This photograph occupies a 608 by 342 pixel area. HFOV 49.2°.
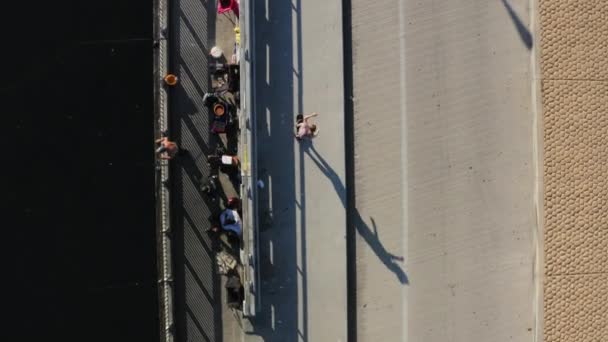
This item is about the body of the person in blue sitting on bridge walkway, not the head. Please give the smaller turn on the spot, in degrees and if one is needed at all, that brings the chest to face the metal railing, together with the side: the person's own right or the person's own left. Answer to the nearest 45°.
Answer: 0° — they already face it

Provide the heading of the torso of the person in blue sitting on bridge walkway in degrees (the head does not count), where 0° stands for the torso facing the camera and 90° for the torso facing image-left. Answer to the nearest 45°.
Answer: approximately 90°
